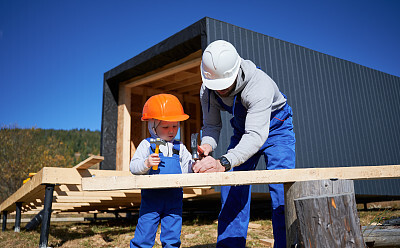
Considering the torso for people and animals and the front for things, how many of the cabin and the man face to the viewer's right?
0

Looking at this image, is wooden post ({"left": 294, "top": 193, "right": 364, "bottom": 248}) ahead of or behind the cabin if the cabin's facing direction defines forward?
ahead

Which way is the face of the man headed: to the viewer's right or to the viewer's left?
to the viewer's left

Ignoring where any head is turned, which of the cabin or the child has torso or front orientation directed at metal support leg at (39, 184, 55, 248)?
the cabin

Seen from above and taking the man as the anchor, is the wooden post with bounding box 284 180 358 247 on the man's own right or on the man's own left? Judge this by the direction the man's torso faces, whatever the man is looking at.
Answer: on the man's own left

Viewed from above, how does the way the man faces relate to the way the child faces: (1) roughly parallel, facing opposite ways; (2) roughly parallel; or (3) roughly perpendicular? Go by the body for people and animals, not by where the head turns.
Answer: roughly perpendicular

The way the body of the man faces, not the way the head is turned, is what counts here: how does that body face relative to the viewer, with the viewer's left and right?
facing the viewer and to the left of the viewer

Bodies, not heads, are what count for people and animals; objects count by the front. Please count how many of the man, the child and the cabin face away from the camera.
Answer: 0

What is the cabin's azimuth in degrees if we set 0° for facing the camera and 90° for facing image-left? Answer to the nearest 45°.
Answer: approximately 45°
